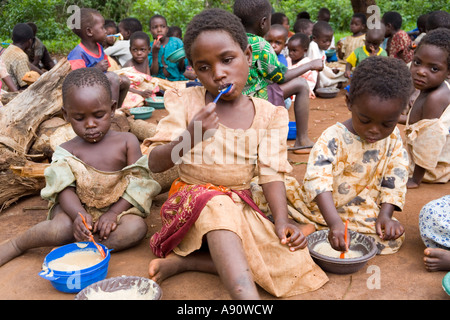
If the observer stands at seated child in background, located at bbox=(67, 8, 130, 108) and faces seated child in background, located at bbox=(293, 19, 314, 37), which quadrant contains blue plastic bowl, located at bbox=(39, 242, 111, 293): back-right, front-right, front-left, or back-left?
back-right

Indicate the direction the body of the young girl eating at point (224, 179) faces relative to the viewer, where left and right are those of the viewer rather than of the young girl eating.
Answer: facing the viewer

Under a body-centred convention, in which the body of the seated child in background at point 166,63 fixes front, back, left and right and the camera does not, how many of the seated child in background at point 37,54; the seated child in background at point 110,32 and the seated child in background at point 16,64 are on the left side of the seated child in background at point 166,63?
0

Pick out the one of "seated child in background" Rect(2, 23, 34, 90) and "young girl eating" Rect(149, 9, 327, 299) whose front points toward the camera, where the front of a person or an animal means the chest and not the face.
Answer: the young girl eating

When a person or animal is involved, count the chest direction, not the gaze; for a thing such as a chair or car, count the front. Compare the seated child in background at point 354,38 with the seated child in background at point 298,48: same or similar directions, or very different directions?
same or similar directions

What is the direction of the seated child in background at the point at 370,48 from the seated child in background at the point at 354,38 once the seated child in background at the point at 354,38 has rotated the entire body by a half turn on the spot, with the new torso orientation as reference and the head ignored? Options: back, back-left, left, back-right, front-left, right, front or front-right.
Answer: back-right

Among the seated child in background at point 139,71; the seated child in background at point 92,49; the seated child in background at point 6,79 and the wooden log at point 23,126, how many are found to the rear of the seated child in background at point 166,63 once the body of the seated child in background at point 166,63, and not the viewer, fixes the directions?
0

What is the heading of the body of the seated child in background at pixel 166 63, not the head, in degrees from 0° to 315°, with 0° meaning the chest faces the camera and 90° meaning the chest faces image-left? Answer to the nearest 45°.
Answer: approximately 45°

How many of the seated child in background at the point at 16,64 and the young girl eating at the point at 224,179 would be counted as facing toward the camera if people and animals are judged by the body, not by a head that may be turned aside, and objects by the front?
1

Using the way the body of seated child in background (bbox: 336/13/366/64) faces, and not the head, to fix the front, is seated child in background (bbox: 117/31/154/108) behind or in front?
in front

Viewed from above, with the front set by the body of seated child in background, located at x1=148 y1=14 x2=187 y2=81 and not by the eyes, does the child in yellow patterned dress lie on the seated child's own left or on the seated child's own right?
on the seated child's own left

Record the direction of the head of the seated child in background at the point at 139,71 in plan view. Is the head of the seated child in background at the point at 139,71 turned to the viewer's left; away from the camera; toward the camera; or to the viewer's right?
toward the camera

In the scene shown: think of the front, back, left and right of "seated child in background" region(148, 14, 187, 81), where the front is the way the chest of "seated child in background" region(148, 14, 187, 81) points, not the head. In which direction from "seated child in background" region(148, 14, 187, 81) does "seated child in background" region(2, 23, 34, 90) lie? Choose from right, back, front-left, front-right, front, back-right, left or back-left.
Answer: front-right
